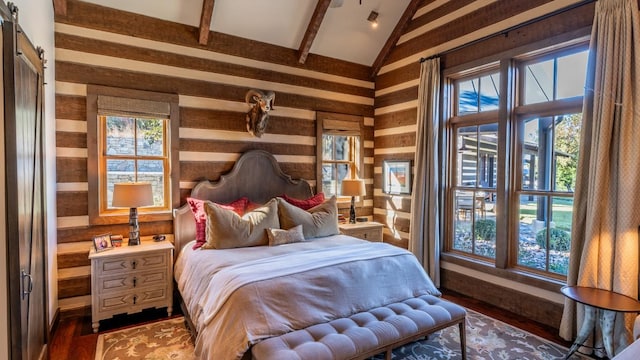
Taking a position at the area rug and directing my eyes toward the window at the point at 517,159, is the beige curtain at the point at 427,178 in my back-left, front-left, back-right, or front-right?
front-left

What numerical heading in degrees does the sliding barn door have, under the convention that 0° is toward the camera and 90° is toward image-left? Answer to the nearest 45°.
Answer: approximately 270°

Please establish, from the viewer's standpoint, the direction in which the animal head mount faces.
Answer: facing the viewer and to the right of the viewer

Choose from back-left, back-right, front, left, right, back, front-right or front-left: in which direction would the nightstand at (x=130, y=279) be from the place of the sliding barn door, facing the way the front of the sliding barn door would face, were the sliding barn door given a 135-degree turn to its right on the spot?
back

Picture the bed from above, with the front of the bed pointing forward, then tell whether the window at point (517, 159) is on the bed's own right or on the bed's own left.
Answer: on the bed's own left

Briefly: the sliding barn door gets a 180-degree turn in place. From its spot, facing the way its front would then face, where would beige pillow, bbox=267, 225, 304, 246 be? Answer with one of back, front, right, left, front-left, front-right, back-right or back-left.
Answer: back

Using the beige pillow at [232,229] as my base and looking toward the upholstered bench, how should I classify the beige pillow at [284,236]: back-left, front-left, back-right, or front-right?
front-left

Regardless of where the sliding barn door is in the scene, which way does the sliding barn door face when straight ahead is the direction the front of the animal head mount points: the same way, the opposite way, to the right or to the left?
to the left

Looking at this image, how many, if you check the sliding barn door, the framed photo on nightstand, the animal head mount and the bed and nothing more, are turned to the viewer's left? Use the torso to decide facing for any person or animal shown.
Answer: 0

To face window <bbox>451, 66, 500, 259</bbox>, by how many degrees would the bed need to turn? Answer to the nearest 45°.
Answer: approximately 90° to its left
